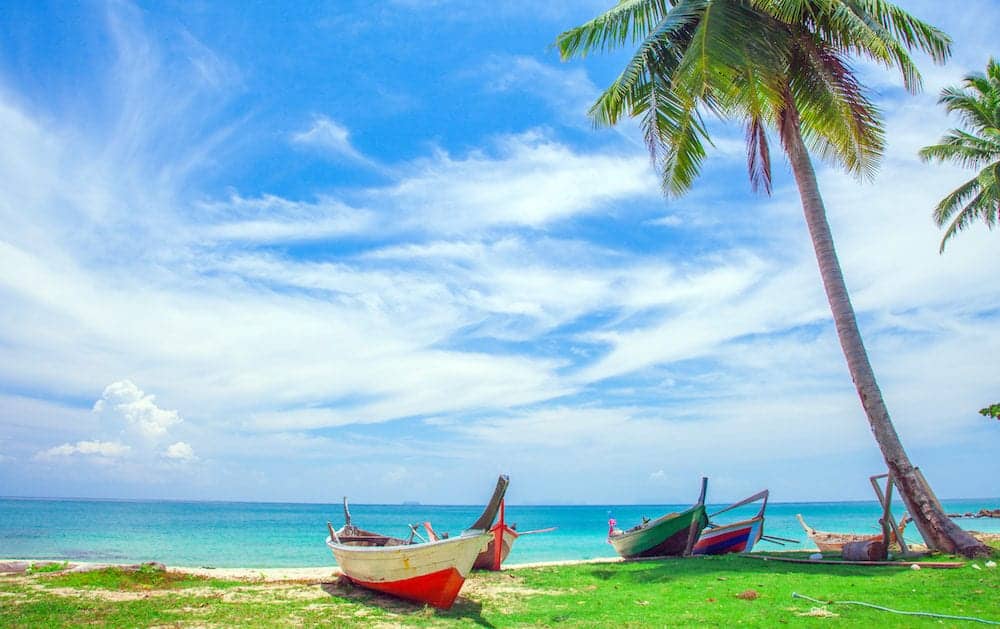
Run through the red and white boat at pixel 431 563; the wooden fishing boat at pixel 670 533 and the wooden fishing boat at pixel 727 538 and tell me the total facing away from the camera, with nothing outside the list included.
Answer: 0

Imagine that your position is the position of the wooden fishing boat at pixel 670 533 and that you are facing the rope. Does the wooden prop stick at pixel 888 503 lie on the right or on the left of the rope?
left

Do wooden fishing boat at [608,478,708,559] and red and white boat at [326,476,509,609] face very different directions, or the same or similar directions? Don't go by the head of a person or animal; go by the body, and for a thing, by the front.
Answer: same or similar directions

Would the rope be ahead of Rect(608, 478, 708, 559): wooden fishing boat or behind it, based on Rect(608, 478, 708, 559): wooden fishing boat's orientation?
ahead

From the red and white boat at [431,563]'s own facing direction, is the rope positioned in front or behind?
in front

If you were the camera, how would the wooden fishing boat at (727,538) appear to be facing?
facing the viewer and to the right of the viewer

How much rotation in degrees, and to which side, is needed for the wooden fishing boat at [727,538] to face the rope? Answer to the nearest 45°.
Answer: approximately 45° to its right

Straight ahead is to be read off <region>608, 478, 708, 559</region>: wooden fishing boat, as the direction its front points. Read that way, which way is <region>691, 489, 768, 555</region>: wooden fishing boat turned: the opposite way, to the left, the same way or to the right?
the same way

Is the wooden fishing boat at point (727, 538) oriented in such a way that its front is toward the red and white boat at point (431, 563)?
no

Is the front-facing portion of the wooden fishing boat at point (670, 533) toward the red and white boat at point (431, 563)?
no
